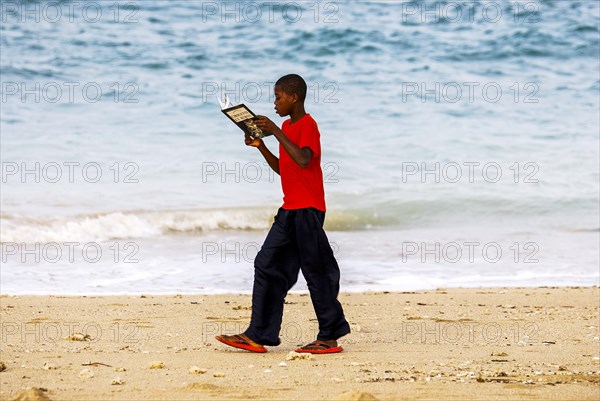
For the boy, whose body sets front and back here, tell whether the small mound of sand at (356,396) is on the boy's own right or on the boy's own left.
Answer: on the boy's own left

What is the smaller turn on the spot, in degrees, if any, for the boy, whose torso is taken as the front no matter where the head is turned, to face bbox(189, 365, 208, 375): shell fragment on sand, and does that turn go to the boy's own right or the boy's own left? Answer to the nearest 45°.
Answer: approximately 45° to the boy's own left

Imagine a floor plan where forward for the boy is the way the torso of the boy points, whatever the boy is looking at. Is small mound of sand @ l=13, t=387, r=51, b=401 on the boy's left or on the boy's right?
on the boy's left

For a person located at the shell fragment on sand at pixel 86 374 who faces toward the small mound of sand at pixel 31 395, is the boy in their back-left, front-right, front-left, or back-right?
back-left

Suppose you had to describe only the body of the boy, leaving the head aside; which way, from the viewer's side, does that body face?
to the viewer's left

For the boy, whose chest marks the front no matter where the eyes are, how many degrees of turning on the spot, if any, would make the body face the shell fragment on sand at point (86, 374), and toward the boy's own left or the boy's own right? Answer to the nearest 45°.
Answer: approximately 45° to the boy's own left
